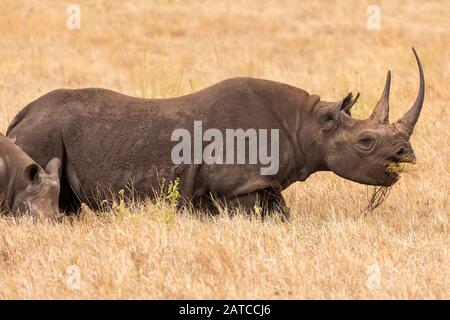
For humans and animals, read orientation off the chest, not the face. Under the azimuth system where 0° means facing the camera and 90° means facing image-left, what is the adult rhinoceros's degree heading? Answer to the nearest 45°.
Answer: approximately 270°

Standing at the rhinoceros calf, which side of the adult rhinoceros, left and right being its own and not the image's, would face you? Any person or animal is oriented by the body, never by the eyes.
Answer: back

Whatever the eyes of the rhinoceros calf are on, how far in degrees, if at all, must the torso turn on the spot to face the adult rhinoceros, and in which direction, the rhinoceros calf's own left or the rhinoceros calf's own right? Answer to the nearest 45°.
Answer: approximately 45° to the rhinoceros calf's own left

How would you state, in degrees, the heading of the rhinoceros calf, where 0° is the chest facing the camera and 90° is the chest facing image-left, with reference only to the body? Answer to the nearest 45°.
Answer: approximately 315°

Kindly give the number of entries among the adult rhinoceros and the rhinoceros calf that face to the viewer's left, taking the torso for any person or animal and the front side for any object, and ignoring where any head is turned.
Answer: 0
